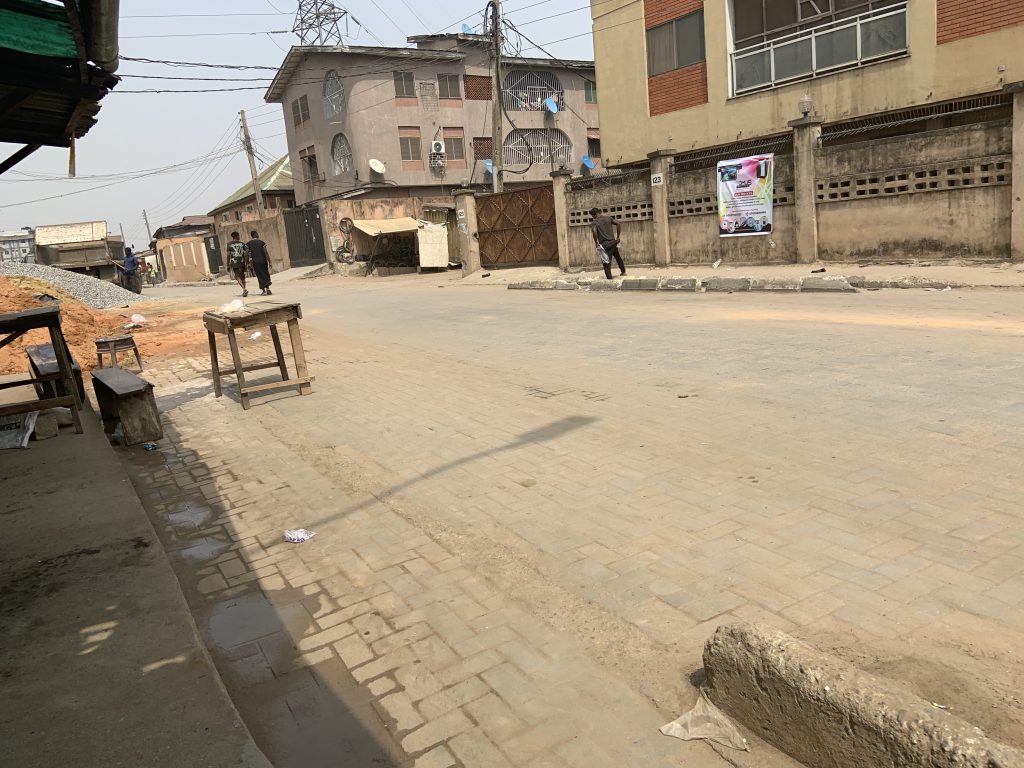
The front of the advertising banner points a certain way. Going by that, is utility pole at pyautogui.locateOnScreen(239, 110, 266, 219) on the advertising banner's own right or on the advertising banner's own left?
on the advertising banner's own right

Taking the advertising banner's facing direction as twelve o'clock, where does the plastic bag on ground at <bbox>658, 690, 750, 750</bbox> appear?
The plastic bag on ground is roughly at 12 o'clock from the advertising banner.

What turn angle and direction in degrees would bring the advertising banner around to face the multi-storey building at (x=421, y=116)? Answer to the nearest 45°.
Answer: approximately 135° to its right

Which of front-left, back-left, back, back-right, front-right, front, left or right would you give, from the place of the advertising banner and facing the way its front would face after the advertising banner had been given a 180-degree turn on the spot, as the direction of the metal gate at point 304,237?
front-left

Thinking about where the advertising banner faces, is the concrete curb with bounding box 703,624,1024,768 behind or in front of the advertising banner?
in front

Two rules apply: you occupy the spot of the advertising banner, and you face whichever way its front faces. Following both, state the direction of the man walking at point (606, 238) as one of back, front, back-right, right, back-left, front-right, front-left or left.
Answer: right

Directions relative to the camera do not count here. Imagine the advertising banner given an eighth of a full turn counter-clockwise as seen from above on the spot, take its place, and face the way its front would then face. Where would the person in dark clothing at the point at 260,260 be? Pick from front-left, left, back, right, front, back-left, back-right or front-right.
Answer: back-right

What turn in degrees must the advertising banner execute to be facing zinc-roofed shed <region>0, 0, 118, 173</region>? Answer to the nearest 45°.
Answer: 0° — it already faces it

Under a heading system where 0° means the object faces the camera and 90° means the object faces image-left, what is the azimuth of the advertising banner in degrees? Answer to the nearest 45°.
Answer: approximately 0°

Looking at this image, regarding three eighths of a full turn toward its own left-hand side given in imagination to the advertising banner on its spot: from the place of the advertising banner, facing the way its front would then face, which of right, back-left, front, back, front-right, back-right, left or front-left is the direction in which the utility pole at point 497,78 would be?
left

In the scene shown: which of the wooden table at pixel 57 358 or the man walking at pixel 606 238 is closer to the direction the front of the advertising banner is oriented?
the wooden table

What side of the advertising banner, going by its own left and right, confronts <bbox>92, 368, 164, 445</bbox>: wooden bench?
front
